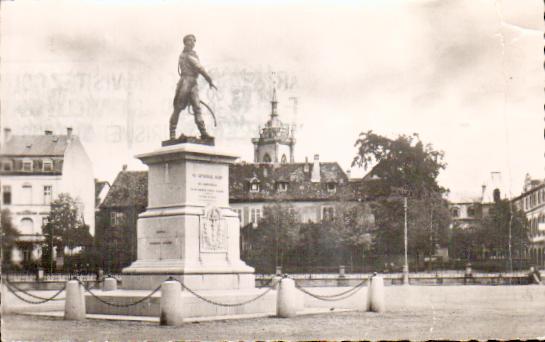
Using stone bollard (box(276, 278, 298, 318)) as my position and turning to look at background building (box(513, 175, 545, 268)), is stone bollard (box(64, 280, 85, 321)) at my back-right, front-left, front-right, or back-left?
back-left

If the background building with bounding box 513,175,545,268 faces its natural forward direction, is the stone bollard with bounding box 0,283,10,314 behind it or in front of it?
in front

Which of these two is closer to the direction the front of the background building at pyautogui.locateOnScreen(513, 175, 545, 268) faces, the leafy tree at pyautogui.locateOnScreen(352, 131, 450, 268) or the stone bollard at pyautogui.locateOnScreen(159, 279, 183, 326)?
the stone bollard

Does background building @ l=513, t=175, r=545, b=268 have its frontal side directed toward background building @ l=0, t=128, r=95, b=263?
yes

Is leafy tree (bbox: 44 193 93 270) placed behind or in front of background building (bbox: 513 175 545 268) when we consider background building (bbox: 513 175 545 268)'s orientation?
in front

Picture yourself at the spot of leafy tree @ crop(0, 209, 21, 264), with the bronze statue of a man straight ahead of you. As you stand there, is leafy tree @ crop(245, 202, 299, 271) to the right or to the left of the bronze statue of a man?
left

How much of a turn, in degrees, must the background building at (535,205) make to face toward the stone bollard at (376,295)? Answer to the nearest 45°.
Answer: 0° — it already faces it

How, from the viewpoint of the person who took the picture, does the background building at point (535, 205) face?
facing the viewer and to the left of the viewer

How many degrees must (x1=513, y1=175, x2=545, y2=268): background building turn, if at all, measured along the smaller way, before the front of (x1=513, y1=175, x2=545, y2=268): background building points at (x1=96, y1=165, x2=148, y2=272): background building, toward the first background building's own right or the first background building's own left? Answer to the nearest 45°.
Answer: approximately 45° to the first background building's own right
